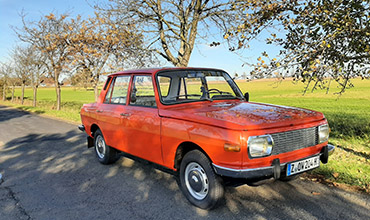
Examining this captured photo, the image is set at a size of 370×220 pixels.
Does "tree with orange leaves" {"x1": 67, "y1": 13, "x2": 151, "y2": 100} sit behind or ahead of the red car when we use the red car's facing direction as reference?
behind

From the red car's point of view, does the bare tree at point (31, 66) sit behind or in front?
behind

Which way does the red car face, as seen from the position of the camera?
facing the viewer and to the right of the viewer

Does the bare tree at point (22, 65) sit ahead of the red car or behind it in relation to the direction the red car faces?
behind
